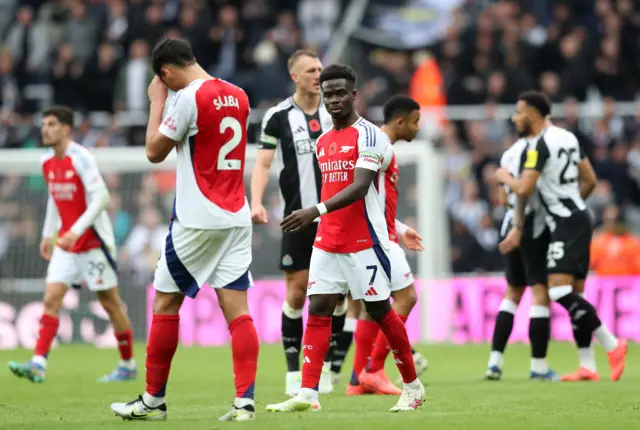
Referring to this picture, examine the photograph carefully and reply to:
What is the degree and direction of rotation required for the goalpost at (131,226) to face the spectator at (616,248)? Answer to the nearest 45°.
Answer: approximately 90° to its left

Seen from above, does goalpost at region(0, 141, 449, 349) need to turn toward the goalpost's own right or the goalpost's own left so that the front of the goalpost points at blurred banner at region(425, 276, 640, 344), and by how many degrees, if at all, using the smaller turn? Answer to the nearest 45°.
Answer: approximately 90° to the goalpost's own left

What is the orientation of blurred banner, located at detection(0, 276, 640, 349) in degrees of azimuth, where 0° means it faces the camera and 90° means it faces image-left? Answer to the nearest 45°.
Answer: approximately 0°

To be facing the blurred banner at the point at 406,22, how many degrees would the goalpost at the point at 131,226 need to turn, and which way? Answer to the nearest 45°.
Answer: approximately 135° to its left
